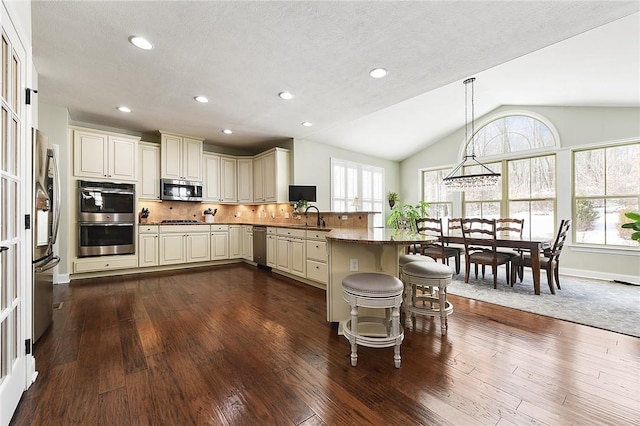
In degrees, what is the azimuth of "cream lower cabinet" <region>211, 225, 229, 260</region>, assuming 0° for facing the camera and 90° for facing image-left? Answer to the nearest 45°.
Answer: approximately 0°

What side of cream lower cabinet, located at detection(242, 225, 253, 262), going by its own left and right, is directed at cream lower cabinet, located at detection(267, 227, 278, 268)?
left

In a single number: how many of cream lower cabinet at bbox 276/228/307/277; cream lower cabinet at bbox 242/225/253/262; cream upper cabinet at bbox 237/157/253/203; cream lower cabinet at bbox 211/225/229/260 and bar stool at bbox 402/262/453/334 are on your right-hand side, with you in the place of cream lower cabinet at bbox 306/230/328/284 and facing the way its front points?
4

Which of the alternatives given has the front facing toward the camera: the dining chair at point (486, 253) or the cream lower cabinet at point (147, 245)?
the cream lower cabinet

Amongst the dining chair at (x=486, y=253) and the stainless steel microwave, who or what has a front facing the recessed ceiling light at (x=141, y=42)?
the stainless steel microwave

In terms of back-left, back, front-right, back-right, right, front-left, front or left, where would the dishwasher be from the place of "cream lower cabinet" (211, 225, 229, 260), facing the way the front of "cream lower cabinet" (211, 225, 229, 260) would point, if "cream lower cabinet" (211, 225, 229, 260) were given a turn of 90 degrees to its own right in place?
back-left

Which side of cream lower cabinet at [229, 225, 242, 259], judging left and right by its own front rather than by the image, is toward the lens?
front

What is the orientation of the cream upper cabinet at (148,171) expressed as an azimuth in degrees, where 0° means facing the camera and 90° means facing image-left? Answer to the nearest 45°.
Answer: approximately 0°

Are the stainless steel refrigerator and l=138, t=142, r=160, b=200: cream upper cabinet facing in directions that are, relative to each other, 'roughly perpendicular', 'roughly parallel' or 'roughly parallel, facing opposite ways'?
roughly perpendicular

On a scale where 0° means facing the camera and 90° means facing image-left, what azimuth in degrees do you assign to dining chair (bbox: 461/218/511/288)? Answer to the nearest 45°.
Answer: approximately 225°

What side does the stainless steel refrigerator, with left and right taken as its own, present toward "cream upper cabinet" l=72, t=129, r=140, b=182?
left

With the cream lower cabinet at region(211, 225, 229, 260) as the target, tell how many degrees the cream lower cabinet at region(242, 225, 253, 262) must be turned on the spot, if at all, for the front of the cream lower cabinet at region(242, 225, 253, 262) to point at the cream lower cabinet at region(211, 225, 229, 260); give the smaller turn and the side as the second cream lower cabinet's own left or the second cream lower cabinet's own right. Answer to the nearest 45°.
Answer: approximately 45° to the second cream lower cabinet's own right

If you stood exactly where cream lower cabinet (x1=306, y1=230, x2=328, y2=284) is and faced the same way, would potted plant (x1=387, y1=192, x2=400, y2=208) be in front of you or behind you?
behind

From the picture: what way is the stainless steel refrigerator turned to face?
to the viewer's right

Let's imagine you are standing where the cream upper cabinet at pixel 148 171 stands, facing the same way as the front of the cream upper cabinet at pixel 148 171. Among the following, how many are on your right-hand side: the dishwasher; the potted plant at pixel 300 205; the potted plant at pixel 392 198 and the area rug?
0

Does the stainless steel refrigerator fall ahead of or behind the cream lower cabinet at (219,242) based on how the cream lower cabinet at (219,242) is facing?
ahead

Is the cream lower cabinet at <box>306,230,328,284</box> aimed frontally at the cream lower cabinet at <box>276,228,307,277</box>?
no

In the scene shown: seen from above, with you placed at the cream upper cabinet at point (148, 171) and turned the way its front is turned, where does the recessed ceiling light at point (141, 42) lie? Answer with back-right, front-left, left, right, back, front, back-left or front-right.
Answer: front

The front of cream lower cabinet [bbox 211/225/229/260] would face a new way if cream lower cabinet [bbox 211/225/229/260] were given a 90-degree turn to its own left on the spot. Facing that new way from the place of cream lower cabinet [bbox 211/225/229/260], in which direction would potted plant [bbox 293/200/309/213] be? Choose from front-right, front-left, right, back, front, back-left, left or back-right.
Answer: front-right

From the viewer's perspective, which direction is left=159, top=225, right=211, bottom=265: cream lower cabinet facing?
toward the camera

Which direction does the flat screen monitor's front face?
toward the camera
